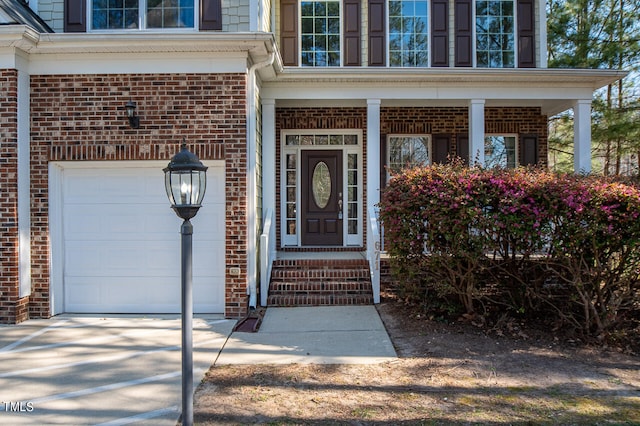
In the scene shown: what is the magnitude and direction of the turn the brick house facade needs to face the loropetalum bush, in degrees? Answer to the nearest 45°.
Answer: approximately 90° to its left

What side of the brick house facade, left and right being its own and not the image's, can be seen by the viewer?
front

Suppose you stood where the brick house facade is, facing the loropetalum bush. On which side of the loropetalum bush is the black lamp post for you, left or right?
right

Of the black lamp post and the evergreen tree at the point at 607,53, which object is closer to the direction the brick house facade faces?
the black lamp post

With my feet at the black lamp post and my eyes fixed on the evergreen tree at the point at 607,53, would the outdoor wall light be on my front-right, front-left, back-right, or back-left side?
front-left

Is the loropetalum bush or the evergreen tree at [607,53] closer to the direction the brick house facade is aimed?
the loropetalum bush

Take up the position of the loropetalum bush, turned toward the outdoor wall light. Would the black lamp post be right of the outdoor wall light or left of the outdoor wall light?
left

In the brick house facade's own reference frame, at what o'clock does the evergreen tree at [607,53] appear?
The evergreen tree is roughly at 8 o'clock from the brick house facade.
